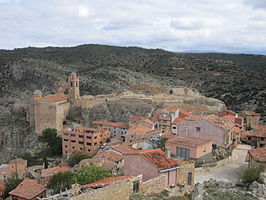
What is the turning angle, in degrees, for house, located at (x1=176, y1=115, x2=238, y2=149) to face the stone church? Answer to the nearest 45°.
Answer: approximately 180°

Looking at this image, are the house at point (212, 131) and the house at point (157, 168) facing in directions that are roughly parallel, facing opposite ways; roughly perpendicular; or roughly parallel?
roughly parallel

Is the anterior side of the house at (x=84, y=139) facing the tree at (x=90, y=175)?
yes

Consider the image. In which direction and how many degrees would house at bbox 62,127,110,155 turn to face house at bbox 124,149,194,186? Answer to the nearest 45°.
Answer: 0° — it already faces it

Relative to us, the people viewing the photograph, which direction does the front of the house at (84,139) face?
facing the viewer

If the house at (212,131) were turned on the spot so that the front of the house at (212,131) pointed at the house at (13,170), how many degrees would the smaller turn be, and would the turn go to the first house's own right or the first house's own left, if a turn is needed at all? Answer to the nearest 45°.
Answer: approximately 135° to the first house's own right

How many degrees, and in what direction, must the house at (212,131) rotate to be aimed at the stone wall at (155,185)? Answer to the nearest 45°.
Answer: approximately 45° to its right

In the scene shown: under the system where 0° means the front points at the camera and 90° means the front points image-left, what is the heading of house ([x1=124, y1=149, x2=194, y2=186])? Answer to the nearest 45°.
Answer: approximately 315°

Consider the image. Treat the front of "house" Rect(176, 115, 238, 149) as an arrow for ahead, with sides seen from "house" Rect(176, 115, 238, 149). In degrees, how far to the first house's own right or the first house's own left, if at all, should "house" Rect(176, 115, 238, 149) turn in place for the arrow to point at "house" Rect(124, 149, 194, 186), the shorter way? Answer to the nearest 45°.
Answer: approximately 45° to the first house's own right

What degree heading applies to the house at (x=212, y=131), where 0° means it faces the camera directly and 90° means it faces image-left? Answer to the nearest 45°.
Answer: approximately 315°

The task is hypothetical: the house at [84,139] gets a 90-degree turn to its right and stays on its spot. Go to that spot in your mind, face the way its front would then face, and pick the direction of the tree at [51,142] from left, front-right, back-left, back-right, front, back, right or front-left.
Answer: front-right

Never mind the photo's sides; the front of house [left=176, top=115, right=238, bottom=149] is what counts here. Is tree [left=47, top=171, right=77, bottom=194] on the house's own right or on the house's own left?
on the house's own right

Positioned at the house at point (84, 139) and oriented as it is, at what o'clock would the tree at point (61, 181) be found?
The tree is roughly at 12 o'clock from the house.

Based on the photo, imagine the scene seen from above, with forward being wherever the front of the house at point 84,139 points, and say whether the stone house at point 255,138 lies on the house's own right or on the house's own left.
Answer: on the house's own left

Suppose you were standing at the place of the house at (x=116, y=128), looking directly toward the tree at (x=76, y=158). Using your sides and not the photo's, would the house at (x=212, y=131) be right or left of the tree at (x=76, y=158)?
left

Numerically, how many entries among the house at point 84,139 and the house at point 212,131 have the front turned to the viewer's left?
0
